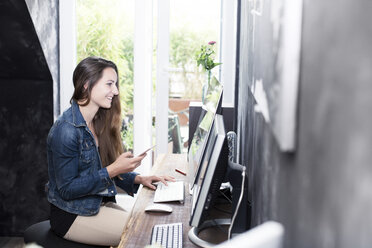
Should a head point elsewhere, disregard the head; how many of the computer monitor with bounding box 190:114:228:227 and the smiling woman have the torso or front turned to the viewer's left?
1

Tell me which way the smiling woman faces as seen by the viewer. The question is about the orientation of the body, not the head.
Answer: to the viewer's right

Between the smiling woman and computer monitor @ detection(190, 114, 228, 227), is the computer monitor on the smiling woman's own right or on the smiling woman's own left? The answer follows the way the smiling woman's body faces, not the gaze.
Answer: on the smiling woman's own right

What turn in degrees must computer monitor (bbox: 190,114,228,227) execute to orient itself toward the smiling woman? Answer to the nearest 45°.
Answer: approximately 45° to its right

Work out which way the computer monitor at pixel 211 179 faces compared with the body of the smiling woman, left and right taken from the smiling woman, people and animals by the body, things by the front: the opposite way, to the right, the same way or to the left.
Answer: the opposite way

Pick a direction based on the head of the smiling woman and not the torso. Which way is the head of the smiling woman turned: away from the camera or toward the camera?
toward the camera

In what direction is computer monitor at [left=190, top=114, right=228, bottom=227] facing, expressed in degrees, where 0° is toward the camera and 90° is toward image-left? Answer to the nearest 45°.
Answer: approximately 90°
